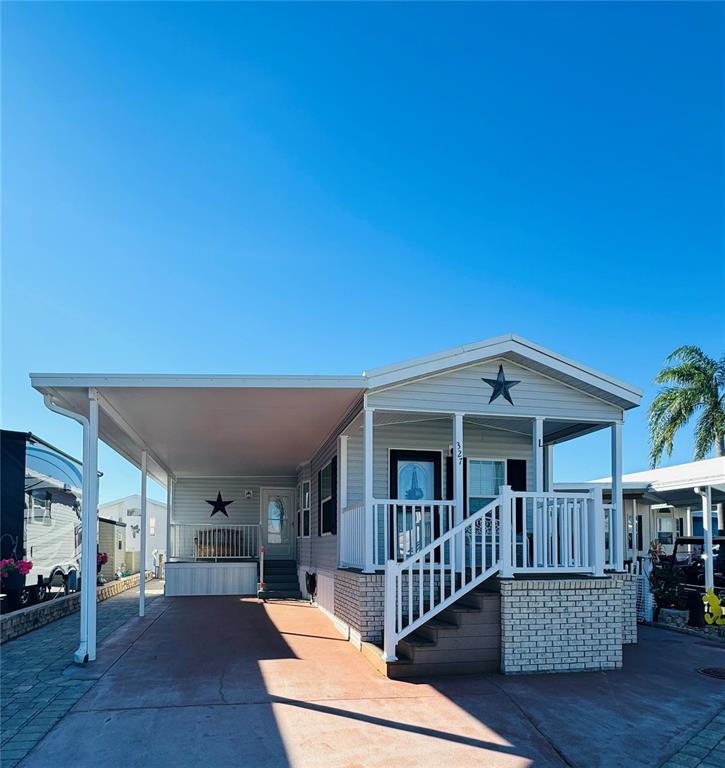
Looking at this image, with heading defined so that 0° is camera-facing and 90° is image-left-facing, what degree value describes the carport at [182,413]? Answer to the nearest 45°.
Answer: approximately 0°

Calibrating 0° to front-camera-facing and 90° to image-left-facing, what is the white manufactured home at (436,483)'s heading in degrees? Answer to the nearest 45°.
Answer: approximately 0°

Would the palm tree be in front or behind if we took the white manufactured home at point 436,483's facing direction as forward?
behind

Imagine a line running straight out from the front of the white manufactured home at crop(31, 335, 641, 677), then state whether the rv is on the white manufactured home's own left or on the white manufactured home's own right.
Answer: on the white manufactured home's own right
